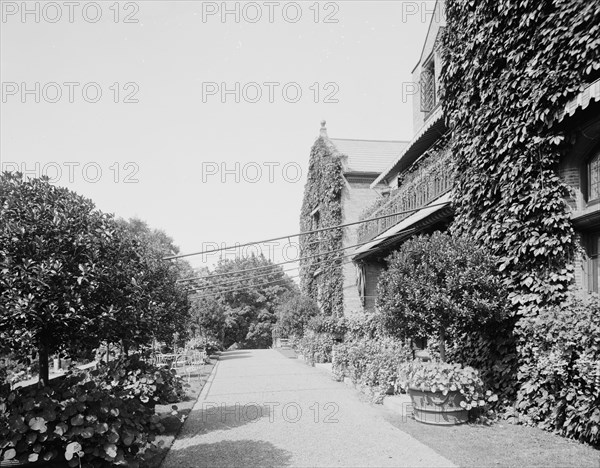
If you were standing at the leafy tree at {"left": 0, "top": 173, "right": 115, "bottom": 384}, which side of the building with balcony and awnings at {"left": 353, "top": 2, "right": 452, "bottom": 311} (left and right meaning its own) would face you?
left

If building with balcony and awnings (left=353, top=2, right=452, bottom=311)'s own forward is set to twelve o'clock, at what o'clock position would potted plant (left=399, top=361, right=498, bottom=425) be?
The potted plant is roughly at 9 o'clock from the building with balcony and awnings.

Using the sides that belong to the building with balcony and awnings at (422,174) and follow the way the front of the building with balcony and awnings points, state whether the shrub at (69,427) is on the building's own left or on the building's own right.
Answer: on the building's own left

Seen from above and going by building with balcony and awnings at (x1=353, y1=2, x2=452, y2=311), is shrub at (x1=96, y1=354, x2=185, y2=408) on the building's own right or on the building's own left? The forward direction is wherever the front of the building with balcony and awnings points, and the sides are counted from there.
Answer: on the building's own left

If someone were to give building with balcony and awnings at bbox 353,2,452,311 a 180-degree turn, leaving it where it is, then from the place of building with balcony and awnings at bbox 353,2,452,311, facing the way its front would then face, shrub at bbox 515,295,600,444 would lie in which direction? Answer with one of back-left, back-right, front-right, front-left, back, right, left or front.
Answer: right

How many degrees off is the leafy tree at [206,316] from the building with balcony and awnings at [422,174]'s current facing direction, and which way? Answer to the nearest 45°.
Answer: approximately 45° to its right

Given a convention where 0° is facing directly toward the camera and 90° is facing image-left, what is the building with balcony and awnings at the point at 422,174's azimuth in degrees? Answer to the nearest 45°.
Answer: approximately 90°

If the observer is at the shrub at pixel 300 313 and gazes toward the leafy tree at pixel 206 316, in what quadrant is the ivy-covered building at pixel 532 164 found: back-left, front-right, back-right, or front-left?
back-left
